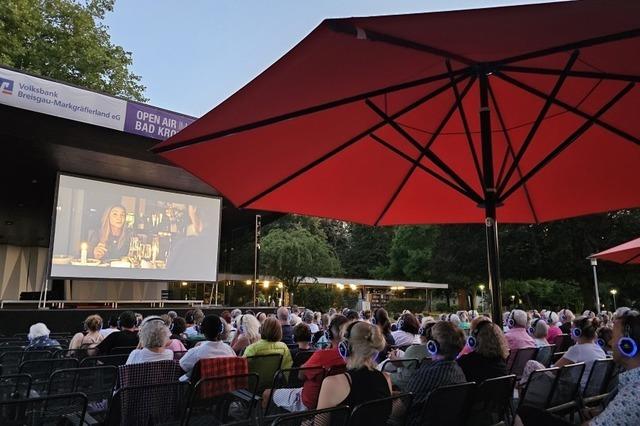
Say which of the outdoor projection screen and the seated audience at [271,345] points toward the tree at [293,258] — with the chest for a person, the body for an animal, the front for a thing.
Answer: the seated audience

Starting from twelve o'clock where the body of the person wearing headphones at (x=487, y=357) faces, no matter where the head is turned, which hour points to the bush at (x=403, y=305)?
The bush is roughly at 1 o'clock from the person wearing headphones.

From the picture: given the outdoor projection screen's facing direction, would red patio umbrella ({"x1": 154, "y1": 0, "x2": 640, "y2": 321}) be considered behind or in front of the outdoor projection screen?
in front

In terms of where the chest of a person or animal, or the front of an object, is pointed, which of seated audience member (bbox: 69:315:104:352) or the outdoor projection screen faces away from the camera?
the seated audience member

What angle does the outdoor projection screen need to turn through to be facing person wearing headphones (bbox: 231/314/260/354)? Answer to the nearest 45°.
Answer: approximately 45° to its right

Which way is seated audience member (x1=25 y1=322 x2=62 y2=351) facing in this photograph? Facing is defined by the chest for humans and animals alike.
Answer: away from the camera

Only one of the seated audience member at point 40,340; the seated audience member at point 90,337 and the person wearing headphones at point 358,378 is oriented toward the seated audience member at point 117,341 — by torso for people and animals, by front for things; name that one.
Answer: the person wearing headphones

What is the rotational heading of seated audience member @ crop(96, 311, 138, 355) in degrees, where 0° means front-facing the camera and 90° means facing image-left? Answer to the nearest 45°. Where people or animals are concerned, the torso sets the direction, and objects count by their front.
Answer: approximately 180°

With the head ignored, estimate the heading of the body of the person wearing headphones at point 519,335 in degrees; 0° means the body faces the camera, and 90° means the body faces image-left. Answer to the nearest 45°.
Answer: approximately 135°

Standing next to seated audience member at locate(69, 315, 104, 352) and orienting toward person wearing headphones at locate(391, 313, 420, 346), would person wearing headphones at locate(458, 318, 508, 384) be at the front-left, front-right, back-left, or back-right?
front-right

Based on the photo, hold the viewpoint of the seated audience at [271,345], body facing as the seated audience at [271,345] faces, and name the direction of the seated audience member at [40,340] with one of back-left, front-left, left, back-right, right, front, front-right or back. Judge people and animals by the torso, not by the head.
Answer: front-left

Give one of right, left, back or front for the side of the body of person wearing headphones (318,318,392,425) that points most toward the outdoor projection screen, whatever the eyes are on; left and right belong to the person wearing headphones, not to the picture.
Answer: front

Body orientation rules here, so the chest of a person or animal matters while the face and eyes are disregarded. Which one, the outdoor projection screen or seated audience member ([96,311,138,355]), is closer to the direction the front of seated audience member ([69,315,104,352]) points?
the outdoor projection screen

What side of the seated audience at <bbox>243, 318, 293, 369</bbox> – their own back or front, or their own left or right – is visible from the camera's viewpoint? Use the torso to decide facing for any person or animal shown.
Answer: back

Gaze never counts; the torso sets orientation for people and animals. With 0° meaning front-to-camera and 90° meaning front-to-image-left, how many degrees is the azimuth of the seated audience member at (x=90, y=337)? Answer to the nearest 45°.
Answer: approximately 180°

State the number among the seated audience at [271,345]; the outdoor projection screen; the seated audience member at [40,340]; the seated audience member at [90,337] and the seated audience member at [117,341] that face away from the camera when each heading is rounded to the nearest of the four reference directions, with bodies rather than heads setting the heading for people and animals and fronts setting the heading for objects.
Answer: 4

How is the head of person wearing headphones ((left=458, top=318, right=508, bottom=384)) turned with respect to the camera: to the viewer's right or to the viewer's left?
to the viewer's left

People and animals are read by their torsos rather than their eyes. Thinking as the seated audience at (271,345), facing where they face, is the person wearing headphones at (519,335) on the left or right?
on their right
